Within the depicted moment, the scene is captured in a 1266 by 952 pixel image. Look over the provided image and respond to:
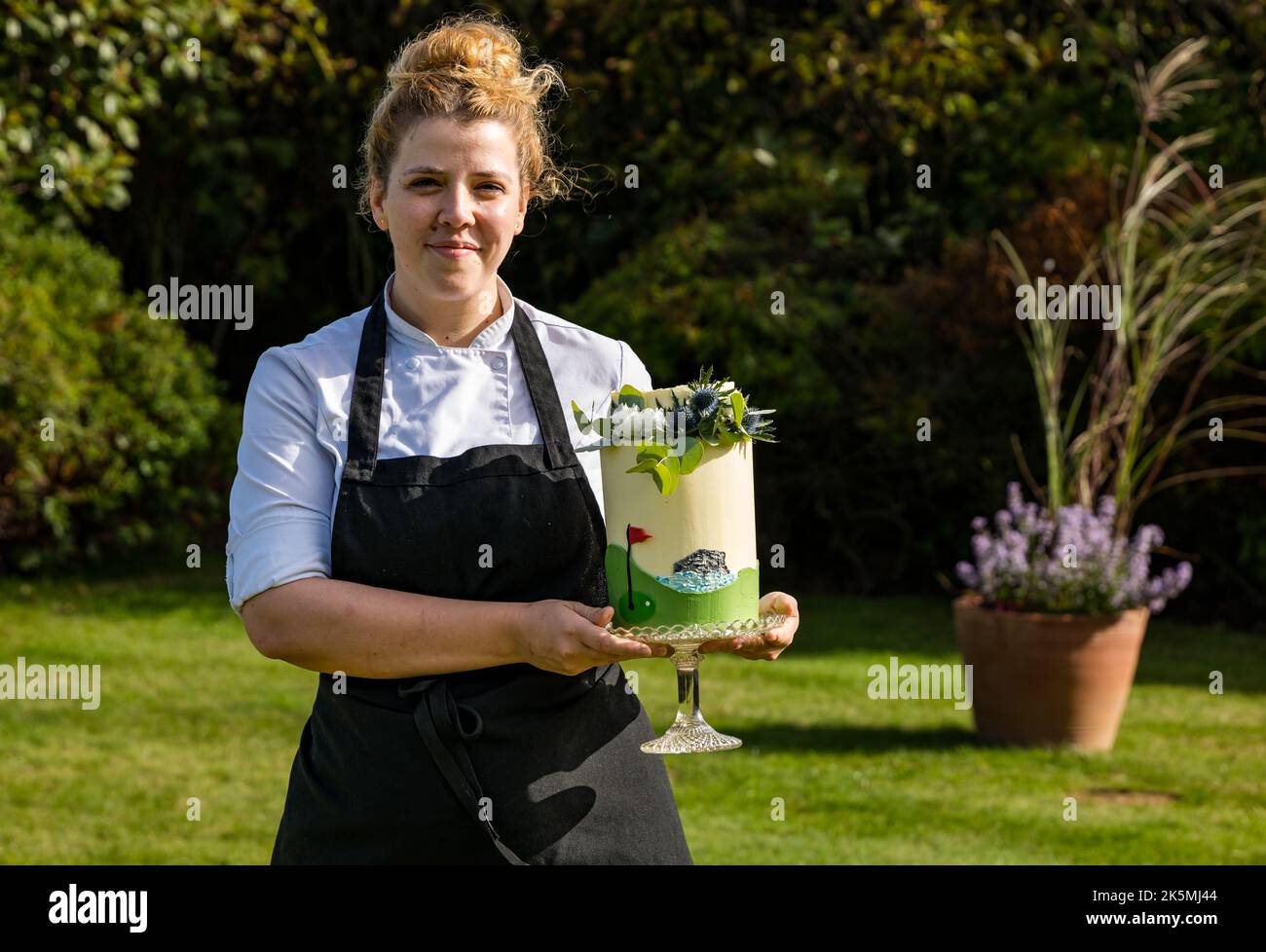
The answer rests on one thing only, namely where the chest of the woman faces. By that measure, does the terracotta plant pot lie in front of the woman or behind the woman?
behind

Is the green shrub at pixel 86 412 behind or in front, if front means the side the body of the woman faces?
behind

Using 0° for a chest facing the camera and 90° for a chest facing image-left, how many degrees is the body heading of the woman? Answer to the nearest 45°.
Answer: approximately 0°
